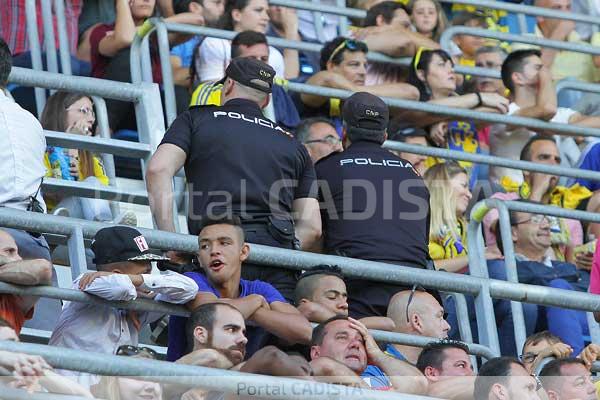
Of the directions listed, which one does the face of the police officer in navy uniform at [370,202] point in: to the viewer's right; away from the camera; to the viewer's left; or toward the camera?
away from the camera

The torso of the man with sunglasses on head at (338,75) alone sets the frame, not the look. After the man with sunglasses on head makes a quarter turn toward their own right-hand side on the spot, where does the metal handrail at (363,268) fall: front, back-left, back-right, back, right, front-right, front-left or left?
front-left

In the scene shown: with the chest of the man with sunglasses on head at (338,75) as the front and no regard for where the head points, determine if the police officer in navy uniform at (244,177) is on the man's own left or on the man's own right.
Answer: on the man's own right

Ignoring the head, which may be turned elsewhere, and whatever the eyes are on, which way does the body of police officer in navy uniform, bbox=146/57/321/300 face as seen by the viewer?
away from the camera

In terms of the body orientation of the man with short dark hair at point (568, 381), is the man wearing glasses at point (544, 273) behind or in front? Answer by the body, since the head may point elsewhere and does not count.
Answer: behind

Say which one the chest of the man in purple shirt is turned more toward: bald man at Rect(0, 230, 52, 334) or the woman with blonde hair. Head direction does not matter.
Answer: the bald man

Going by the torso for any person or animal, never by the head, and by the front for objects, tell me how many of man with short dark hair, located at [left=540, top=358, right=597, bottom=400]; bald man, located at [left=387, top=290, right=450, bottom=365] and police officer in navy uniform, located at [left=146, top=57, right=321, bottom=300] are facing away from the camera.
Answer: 1

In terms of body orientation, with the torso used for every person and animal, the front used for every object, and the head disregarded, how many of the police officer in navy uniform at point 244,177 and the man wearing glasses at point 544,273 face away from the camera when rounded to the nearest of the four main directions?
1

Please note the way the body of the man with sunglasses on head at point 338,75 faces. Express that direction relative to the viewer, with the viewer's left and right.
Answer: facing the viewer and to the right of the viewer
